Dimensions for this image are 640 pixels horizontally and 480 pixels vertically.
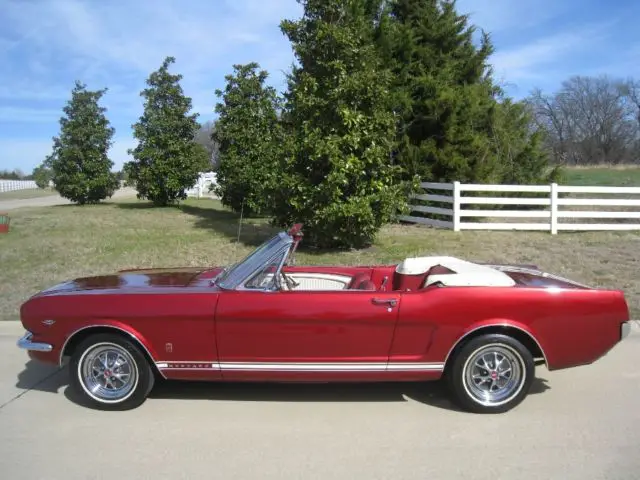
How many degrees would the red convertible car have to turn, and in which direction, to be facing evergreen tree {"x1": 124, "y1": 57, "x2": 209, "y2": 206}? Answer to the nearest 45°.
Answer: approximately 90° to its right

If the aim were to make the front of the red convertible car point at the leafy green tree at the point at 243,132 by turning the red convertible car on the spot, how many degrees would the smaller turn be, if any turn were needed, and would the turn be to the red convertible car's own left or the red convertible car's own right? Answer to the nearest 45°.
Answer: approximately 90° to the red convertible car's own right

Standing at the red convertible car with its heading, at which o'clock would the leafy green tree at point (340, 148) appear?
The leafy green tree is roughly at 3 o'clock from the red convertible car.

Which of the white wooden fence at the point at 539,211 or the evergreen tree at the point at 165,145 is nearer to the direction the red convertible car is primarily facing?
the evergreen tree

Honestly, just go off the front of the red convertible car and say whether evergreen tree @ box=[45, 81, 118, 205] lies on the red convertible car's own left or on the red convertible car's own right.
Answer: on the red convertible car's own right

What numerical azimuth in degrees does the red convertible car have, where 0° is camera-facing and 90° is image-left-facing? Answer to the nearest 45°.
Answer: approximately 90°

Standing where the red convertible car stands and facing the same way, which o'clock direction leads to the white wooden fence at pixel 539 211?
The white wooden fence is roughly at 4 o'clock from the red convertible car.
